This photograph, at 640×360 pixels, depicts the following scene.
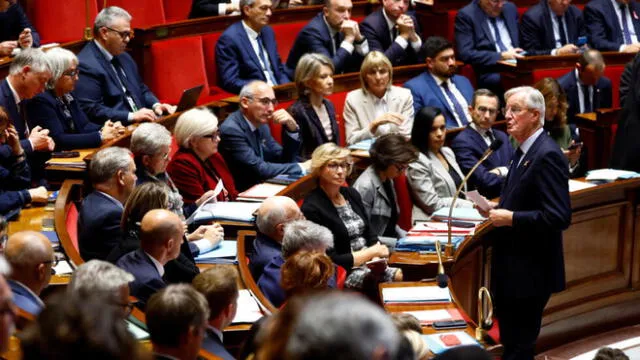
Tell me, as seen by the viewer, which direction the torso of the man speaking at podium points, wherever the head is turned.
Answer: to the viewer's left

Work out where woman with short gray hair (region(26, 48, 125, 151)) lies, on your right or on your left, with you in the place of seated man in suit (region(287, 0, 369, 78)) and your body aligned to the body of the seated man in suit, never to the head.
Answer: on your right

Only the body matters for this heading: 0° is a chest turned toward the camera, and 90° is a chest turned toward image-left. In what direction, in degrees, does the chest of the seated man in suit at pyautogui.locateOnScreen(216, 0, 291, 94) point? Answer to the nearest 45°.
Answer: approximately 315°

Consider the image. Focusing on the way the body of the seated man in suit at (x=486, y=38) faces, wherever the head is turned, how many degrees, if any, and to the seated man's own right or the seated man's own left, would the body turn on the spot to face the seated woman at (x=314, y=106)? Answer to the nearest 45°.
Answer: approximately 90° to the seated man's own right

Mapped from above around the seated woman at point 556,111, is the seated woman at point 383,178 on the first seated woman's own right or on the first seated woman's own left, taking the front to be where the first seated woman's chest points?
on the first seated woman's own right

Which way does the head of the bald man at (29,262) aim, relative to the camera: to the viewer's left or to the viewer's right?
to the viewer's right

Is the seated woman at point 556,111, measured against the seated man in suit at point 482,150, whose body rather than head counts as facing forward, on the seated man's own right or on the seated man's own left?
on the seated man's own left

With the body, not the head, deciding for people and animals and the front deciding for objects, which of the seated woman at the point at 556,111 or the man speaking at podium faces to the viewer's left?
the man speaking at podium

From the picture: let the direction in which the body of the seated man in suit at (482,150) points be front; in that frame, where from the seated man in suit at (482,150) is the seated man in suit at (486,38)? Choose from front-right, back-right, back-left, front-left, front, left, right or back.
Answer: back-left

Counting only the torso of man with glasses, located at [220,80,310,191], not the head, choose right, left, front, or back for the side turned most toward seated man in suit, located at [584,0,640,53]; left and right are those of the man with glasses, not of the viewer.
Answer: left

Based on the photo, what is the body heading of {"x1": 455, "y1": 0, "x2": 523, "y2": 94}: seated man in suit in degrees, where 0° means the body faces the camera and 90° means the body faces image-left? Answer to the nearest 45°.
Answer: approximately 315°

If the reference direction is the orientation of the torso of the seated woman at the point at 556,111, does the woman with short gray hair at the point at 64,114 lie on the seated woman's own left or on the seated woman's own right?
on the seated woman's own right

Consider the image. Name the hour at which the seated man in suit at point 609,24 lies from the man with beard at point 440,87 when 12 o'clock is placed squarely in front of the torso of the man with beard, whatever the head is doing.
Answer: The seated man in suit is roughly at 9 o'clock from the man with beard.

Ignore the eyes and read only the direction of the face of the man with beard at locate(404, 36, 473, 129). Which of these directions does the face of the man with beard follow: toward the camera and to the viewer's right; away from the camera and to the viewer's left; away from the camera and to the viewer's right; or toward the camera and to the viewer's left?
toward the camera and to the viewer's right

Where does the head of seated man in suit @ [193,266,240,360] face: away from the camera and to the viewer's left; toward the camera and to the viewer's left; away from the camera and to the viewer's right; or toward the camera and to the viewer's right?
away from the camera and to the viewer's right

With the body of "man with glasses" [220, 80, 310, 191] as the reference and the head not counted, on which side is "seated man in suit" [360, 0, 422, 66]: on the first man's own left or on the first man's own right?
on the first man's own left
